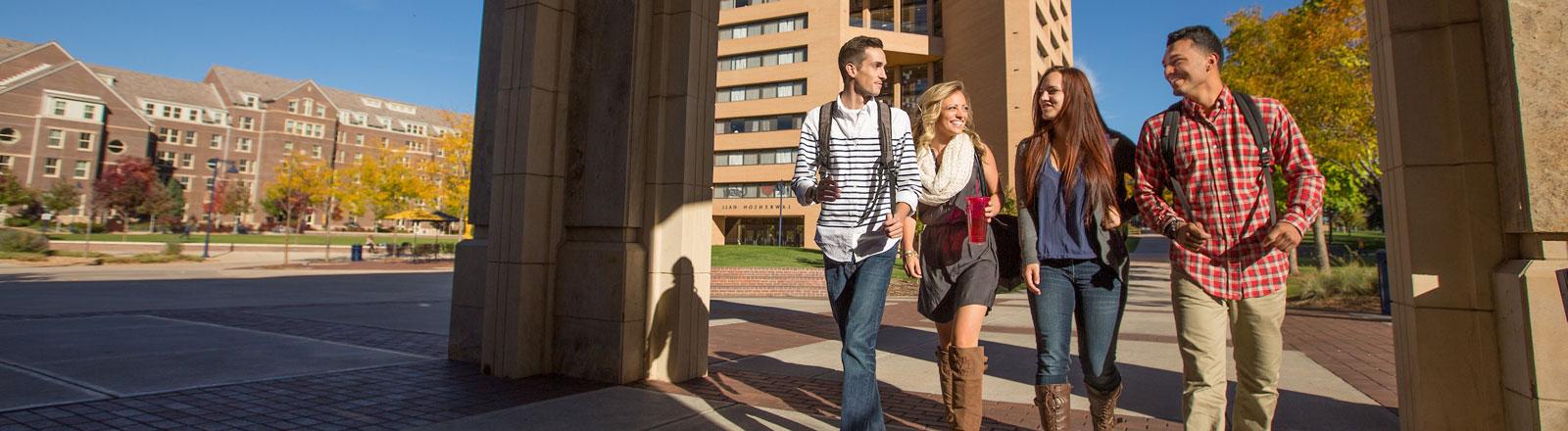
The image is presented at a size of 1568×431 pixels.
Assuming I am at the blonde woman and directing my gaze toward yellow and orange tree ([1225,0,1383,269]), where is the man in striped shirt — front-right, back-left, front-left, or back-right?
back-left

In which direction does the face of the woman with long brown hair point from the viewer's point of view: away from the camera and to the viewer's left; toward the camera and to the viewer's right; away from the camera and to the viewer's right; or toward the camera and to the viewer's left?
toward the camera and to the viewer's left

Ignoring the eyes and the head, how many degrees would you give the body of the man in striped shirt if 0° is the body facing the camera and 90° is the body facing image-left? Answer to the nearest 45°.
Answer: approximately 0°

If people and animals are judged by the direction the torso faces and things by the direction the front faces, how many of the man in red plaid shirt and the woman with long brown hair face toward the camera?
2

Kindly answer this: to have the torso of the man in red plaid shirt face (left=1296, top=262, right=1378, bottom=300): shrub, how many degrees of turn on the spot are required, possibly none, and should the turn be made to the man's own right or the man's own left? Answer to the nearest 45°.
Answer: approximately 180°

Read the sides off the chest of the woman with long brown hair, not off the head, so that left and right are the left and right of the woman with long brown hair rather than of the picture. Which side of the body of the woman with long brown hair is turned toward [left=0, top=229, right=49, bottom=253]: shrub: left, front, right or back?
right

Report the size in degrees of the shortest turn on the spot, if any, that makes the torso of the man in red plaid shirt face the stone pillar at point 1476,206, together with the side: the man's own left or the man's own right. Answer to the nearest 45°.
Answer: approximately 135° to the man's own left
